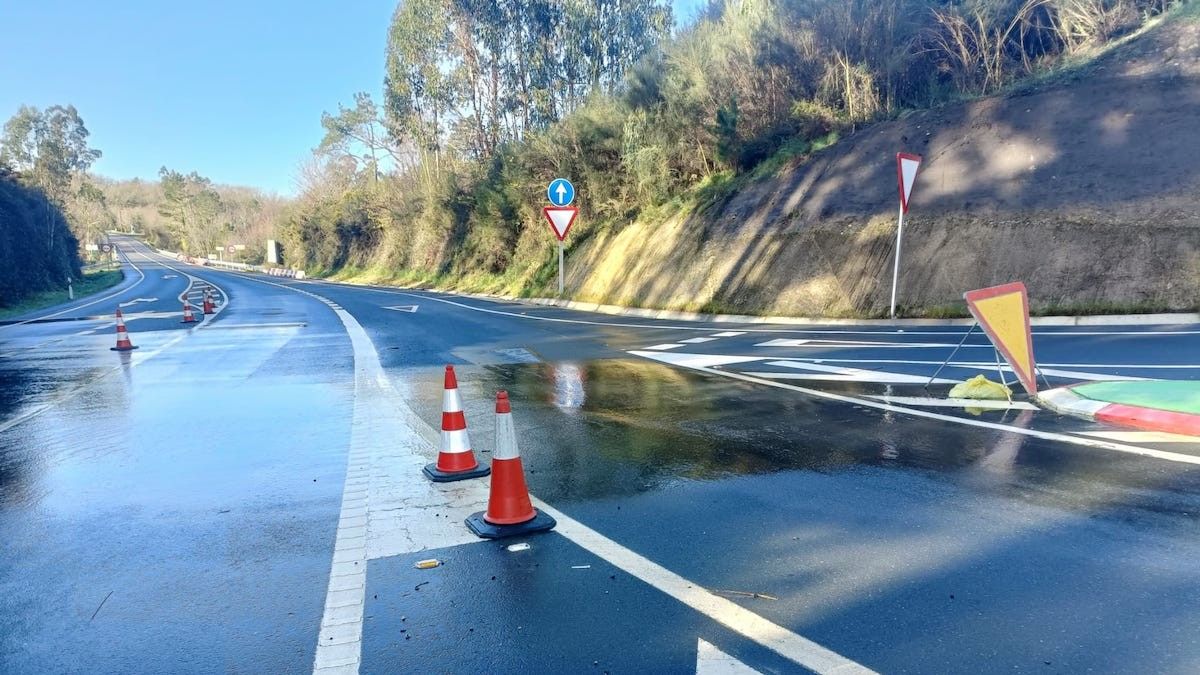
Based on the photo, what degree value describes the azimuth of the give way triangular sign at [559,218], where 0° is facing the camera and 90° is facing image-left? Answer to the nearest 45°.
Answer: approximately 0°

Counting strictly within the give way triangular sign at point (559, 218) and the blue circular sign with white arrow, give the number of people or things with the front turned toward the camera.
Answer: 2

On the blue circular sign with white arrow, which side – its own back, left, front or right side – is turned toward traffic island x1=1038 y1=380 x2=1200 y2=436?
front

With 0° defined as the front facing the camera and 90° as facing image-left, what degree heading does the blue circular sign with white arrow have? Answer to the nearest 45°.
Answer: approximately 0°

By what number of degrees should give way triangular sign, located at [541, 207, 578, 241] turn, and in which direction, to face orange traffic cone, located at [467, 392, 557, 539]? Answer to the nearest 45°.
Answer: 0° — it already faces it

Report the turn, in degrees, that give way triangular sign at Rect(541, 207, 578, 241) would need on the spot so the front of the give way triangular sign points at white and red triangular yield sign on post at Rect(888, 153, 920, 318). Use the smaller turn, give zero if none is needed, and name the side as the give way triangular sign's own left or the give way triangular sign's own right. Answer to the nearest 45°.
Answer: approximately 45° to the give way triangular sign's own left

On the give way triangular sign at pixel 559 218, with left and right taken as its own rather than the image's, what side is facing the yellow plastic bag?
front

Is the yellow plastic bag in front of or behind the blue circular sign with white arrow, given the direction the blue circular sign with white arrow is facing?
in front

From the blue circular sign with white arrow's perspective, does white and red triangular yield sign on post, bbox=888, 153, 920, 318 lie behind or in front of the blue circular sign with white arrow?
in front
